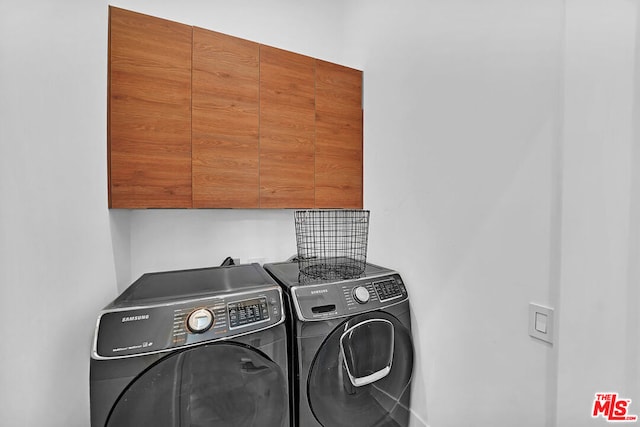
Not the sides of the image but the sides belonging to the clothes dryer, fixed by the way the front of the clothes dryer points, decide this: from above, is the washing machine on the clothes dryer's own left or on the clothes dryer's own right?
on the clothes dryer's own left

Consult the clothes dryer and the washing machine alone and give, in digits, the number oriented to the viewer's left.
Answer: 0

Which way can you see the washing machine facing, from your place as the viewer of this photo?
facing the viewer and to the right of the viewer

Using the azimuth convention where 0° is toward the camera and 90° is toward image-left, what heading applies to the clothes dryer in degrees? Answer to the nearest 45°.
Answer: approximately 0°

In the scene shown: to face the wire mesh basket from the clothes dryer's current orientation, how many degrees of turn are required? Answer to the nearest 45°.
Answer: approximately 135° to its left
